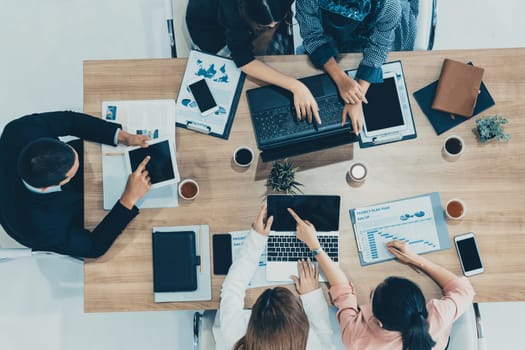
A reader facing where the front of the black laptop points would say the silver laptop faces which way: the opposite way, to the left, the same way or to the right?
the opposite way

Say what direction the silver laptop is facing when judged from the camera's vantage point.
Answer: facing the viewer

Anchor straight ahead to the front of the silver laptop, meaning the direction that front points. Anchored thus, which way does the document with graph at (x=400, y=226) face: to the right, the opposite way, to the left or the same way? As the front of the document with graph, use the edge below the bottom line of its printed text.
the same way

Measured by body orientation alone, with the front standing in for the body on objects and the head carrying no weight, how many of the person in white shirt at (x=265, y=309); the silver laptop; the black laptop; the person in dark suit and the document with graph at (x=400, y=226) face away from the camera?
2

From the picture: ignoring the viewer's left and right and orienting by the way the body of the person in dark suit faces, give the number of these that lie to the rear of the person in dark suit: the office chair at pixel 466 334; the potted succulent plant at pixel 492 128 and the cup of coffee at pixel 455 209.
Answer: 0

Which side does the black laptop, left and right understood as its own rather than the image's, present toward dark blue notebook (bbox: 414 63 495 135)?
right

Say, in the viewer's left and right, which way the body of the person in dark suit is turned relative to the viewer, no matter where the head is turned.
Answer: facing to the right of the viewer

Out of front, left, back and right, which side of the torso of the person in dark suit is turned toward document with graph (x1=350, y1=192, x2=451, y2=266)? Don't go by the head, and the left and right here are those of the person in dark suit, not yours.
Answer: front

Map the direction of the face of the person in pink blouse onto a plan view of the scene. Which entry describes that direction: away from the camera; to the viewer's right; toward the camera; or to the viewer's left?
away from the camera

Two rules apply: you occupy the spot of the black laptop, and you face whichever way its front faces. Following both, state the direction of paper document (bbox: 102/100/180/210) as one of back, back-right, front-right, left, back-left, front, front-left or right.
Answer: left

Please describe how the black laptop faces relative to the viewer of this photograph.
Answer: facing away from the viewer

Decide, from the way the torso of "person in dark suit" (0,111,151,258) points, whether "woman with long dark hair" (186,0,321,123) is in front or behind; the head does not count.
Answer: in front

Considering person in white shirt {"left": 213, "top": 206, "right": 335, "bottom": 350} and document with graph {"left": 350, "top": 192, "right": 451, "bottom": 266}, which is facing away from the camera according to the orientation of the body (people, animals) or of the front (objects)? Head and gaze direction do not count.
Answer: the person in white shirt

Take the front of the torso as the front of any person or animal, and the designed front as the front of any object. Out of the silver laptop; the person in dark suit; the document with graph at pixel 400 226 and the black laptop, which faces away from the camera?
the black laptop

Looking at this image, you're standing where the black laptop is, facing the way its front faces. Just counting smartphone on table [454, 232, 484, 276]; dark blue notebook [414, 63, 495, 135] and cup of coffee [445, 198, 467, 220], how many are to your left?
0

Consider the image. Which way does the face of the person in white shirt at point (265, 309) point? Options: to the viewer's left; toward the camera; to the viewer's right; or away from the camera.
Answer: away from the camera

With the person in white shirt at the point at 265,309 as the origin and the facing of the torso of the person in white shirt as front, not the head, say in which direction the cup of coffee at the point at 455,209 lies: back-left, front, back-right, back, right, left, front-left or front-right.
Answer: right

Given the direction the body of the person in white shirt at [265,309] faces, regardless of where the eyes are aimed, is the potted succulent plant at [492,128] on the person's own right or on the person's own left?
on the person's own right

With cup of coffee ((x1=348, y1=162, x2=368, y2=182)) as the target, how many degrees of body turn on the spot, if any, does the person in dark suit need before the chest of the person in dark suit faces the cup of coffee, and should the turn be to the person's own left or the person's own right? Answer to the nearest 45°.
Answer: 0° — they already face it

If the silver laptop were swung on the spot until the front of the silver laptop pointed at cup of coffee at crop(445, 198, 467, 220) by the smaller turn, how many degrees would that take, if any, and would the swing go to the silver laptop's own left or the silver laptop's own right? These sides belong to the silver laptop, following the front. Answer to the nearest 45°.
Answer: approximately 90° to the silver laptop's own left

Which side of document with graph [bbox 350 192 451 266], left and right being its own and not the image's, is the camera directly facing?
front

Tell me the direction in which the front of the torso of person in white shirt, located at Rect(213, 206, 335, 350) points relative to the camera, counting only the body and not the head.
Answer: away from the camera

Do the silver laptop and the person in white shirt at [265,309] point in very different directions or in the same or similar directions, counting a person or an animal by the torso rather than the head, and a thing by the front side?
very different directions
